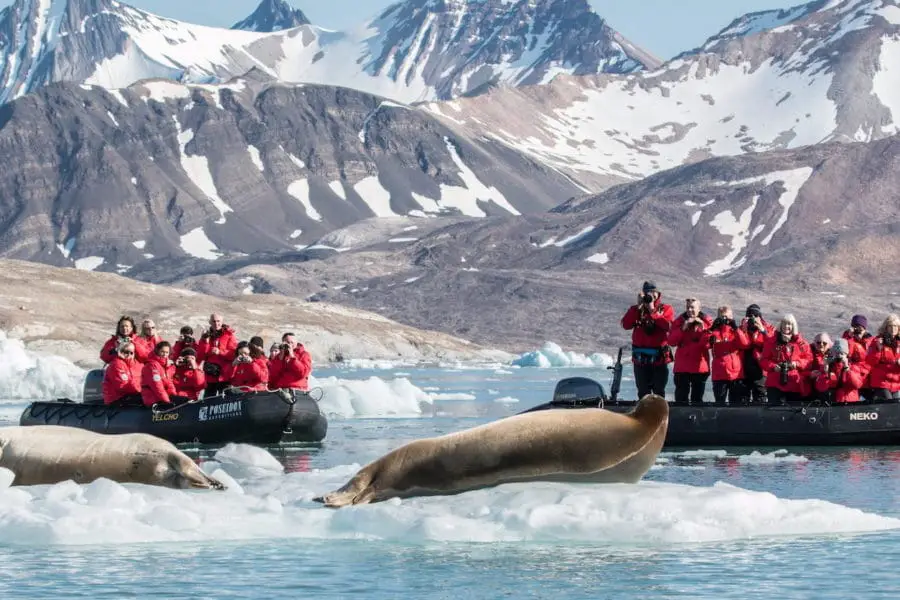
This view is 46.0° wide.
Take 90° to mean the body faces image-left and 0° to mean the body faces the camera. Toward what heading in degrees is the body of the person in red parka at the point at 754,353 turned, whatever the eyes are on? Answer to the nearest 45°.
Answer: approximately 0°

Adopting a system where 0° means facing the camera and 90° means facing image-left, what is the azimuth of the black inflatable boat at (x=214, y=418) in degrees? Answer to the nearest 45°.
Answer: approximately 315°

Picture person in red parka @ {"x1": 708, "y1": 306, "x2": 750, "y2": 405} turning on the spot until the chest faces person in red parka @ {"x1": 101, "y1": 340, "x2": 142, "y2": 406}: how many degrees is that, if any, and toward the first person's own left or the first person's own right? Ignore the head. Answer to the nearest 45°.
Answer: approximately 90° to the first person's own right

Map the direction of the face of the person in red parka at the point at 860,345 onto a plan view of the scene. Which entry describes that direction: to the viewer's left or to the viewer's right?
to the viewer's left
